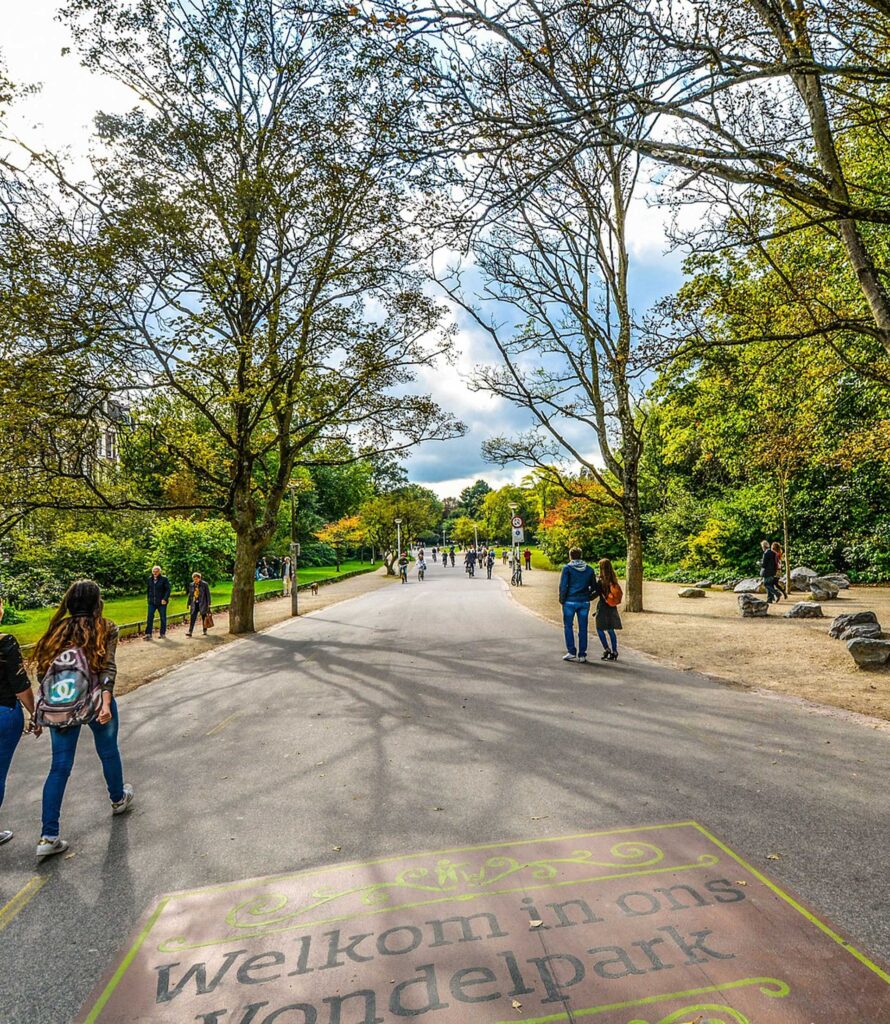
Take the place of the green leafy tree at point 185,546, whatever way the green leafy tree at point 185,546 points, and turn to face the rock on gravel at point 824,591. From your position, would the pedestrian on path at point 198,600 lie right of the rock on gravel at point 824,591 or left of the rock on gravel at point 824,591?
right

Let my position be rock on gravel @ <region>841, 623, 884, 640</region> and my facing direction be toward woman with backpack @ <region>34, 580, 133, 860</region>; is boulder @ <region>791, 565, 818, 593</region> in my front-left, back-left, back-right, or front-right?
back-right

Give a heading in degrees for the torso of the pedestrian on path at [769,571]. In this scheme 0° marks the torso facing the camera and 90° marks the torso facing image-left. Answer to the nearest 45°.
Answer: approximately 90°

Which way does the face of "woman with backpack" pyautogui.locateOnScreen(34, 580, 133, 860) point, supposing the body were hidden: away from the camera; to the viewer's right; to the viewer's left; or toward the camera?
away from the camera

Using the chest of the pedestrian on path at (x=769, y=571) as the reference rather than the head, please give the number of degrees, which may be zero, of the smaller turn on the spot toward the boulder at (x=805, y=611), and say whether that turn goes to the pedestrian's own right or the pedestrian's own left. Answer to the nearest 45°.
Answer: approximately 90° to the pedestrian's own left

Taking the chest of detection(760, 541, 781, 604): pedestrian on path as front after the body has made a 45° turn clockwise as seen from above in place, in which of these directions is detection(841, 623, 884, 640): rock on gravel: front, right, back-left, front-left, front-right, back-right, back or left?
back-left

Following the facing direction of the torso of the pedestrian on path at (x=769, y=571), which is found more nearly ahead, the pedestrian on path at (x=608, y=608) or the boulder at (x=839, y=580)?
the pedestrian on path

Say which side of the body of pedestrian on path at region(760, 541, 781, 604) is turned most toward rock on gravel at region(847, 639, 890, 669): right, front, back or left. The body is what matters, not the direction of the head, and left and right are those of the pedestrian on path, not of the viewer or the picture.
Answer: left
